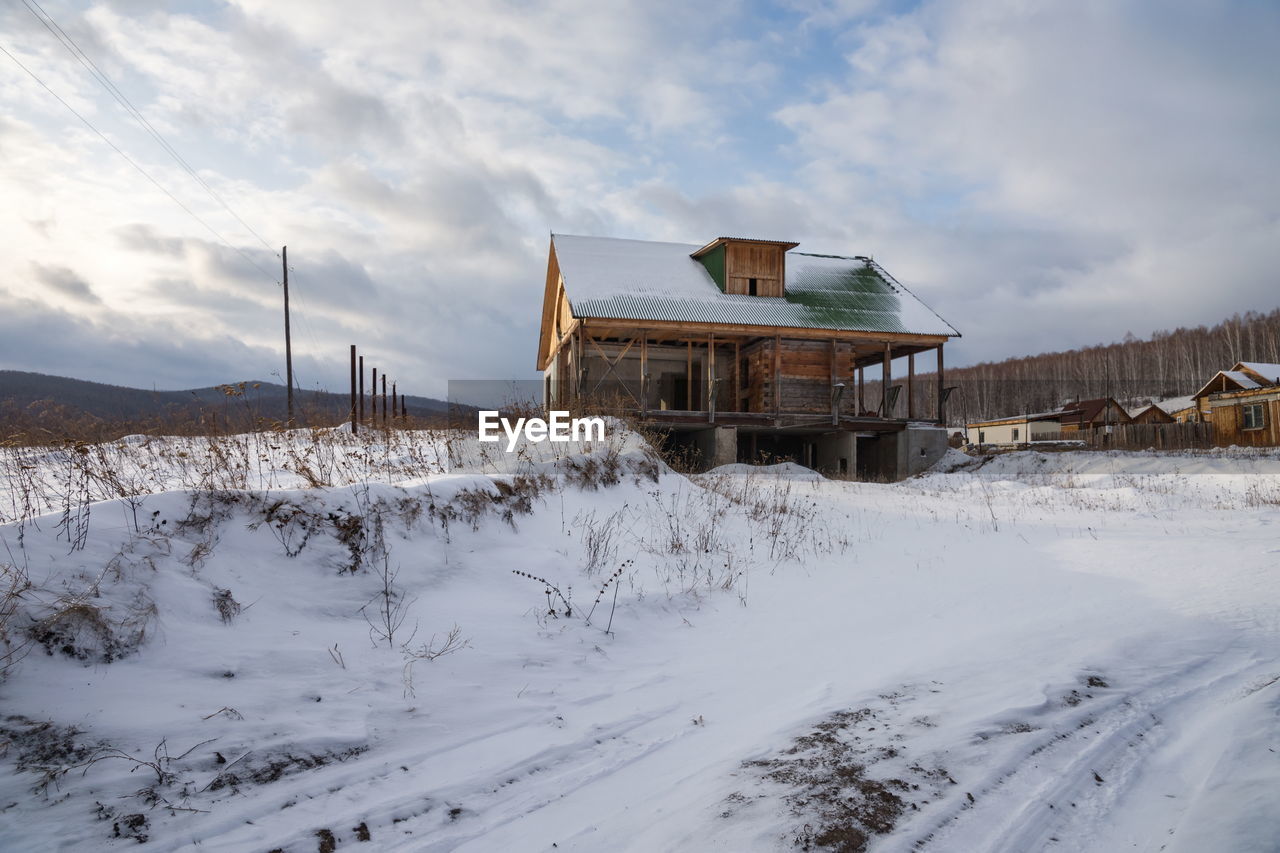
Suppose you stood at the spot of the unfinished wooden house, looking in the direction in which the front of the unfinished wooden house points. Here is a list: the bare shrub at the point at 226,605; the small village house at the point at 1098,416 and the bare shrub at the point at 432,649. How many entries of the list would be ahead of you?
2

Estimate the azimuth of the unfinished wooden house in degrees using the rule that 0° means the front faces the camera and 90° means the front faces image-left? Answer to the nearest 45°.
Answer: approximately 0°

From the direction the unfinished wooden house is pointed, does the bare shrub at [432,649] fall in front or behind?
in front

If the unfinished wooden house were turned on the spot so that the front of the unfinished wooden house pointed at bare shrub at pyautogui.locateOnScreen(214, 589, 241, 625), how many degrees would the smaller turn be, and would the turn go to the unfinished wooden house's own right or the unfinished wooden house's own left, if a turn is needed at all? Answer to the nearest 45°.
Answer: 0° — it already faces it

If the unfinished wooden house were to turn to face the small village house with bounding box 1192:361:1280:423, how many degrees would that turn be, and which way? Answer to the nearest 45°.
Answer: approximately 135° to its left

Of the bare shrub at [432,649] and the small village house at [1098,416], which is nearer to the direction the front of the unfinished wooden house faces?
the bare shrub

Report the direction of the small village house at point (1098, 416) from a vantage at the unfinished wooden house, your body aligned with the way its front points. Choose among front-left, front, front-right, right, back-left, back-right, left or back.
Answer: back-left
